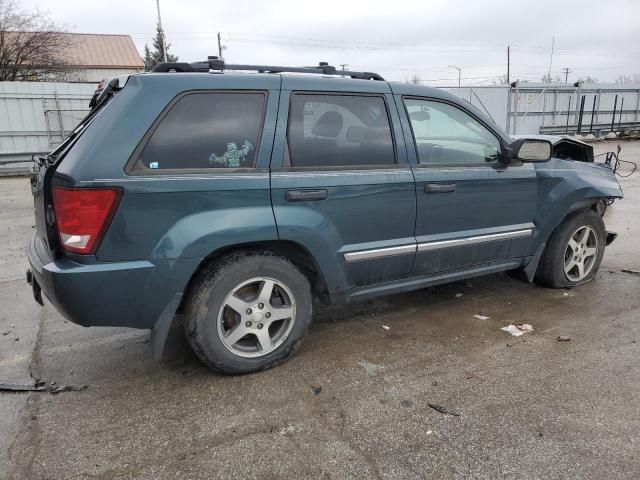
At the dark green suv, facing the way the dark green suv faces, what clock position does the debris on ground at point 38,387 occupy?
The debris on ground is roughly at 7 o'clock from the dark green suv.

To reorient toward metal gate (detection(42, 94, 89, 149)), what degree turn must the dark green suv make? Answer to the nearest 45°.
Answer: approximately 90° to its left

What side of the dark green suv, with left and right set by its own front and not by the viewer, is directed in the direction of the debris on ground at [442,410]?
right

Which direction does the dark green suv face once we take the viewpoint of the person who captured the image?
facing away from the viewer and to the right of the viewer

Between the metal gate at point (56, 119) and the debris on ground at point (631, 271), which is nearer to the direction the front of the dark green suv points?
the debris on ground

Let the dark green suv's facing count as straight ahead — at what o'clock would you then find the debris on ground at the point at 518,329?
The debris on ground is roughly at 1 o'clock from the dark green suv.

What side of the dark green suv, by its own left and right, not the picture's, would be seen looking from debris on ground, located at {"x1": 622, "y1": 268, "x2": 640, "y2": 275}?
front
